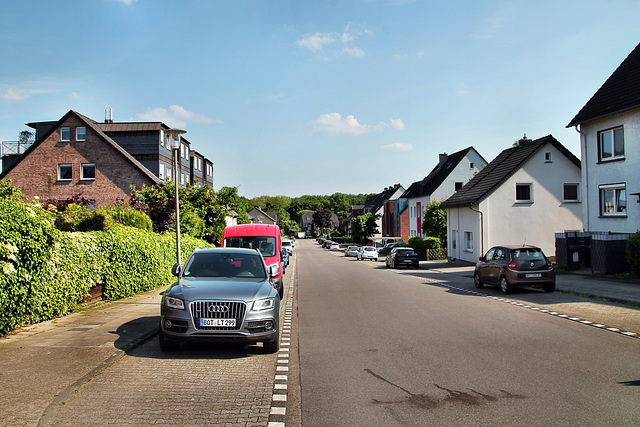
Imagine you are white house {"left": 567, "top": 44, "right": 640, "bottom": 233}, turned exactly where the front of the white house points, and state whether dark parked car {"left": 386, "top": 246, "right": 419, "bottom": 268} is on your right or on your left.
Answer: on your right

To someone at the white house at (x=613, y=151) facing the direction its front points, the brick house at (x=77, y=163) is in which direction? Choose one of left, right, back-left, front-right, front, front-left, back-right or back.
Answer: front-right

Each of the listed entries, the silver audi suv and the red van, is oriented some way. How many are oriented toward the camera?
2

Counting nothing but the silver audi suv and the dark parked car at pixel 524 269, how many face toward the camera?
1

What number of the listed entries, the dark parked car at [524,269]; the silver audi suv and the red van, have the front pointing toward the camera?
2

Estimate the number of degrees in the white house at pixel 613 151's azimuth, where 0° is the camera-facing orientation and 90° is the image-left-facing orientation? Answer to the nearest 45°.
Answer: approximately 45°

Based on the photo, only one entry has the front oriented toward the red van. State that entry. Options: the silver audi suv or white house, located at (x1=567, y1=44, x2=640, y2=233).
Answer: the white house

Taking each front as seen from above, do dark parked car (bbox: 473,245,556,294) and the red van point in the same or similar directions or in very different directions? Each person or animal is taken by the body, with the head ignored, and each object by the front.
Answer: very different directions

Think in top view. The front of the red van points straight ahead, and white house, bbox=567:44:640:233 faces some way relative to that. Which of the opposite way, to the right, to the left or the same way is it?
to the right

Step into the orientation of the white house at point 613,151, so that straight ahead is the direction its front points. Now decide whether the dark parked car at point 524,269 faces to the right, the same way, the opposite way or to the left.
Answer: to the right

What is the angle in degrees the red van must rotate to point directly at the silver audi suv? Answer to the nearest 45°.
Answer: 0° — it already faces it

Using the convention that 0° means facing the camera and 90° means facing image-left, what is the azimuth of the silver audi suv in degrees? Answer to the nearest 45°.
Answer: approximately 0°

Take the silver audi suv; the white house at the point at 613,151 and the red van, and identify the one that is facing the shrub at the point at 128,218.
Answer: the white house

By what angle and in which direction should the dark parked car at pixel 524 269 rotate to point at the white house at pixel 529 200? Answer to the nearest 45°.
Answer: approximately 45° to its right
